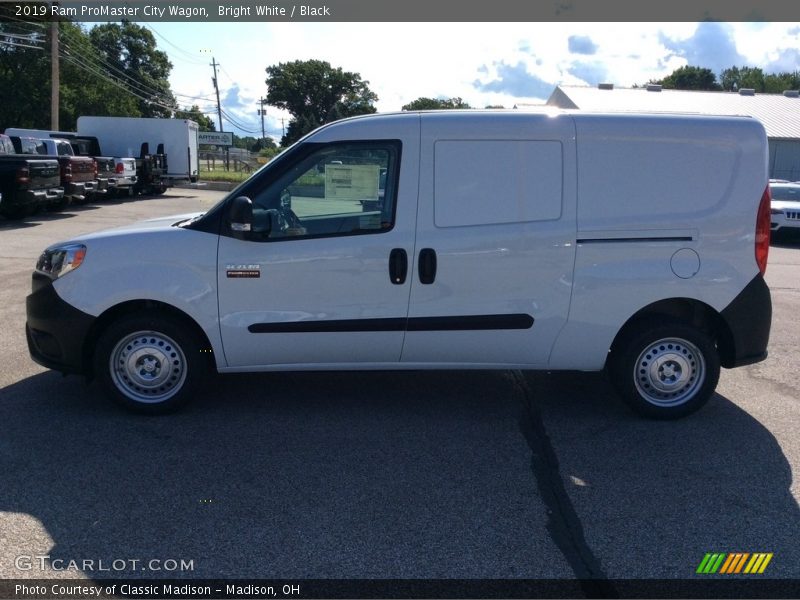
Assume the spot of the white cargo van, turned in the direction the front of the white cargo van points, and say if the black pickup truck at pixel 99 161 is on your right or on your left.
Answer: on your right

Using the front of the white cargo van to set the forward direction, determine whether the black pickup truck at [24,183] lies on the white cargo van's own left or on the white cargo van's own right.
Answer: on the white cargo van's own right

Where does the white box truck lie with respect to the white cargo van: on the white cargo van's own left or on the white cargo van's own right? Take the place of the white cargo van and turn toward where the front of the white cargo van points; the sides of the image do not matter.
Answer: on the white cargo van's own right

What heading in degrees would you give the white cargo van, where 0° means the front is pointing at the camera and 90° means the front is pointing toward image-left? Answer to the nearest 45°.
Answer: approximately 90°

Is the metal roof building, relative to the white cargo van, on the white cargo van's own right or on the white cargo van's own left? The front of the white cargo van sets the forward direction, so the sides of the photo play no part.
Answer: on the white cargo van's own right

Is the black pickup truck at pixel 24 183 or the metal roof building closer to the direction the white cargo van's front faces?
the black pickup truck
